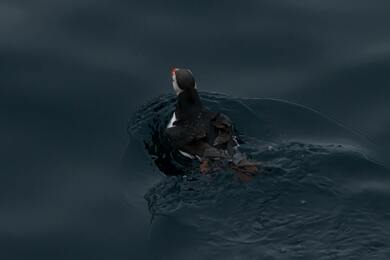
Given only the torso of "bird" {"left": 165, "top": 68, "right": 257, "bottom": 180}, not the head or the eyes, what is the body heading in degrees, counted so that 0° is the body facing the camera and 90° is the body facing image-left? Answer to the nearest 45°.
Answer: approximately 135°
